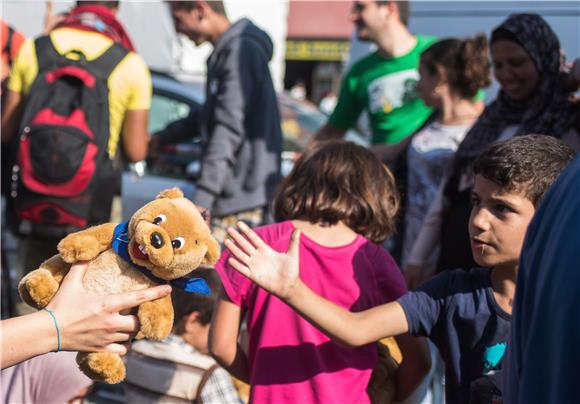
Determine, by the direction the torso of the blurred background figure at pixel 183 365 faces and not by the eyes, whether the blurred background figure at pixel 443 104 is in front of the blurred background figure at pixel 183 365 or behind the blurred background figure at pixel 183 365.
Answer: in front

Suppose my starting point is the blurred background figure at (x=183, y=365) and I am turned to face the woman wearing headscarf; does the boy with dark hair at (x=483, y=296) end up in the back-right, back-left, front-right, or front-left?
front-right

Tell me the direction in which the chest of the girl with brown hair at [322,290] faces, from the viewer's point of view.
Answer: away from the camera

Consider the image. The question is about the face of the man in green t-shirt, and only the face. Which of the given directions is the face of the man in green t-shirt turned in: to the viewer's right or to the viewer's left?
to the viewer's left

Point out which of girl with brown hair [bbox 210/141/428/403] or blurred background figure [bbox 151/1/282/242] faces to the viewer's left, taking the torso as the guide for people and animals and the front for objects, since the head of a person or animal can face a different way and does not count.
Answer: the blurred background figure

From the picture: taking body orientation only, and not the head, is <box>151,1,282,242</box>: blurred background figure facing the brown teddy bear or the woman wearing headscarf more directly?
the brown teddy bear

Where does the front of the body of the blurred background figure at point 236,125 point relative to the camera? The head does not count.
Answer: to the viewer's left

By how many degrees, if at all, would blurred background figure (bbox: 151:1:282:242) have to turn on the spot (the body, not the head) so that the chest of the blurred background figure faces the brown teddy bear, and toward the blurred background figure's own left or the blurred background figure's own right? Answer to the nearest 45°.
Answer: approximately 90° to the blurred background figure's own left

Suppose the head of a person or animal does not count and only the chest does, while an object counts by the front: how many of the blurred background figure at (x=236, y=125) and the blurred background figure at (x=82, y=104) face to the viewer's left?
1

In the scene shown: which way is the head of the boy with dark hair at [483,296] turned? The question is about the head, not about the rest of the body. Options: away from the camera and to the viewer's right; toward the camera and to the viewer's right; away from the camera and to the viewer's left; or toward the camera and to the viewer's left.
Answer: toward the camera and to the viewer's left

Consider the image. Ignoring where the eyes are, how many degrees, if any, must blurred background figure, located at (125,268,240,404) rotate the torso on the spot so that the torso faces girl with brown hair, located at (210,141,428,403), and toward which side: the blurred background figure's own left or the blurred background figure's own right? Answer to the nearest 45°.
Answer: approximately 90° to the blurred background figure's own right

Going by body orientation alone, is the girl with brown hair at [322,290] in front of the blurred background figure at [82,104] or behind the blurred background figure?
behind

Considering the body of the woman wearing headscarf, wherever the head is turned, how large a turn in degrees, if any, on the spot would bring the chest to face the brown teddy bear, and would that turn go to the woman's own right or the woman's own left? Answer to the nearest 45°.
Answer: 0° — they already face it

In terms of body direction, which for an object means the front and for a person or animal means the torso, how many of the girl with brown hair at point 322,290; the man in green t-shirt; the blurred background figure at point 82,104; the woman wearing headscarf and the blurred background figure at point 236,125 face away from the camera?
2

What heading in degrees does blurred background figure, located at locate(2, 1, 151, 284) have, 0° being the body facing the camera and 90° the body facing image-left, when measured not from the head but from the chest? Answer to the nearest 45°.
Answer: approximately 180°

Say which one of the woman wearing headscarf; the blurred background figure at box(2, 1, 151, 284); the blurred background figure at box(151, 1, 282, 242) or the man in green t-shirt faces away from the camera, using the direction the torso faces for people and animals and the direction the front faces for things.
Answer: the blurred background figure at box(2, 1, 151, 284)

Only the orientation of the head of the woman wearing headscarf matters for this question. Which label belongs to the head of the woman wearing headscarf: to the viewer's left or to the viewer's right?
to the viewer's left
